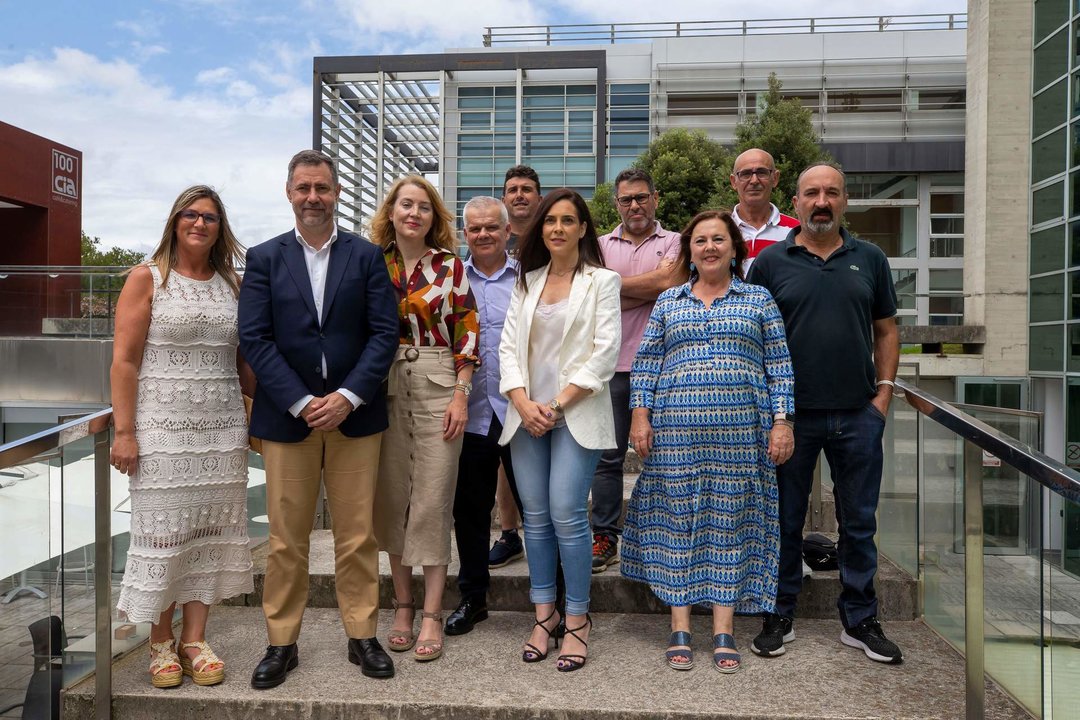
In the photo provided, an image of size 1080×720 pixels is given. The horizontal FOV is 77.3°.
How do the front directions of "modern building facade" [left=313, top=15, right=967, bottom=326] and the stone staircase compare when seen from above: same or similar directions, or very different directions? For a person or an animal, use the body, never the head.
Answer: same or similar directions

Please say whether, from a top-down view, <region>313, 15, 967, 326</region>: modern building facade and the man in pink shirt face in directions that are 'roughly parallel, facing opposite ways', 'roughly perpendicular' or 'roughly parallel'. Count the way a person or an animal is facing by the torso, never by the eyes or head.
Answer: roughly parallel

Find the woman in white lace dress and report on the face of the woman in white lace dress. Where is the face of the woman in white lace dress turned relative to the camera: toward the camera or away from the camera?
toward the camera

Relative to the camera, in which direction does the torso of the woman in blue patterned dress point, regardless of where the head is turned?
toward the camera

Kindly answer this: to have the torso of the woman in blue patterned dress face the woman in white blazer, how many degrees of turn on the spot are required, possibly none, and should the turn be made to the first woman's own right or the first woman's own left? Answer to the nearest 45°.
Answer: approximately 90° to the first woman's own right

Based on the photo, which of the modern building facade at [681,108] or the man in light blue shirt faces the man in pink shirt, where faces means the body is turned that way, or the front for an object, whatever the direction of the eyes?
the modern building facade

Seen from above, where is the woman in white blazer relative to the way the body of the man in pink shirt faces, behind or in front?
in front

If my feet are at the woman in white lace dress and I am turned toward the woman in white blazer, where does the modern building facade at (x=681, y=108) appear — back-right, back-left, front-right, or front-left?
front-left

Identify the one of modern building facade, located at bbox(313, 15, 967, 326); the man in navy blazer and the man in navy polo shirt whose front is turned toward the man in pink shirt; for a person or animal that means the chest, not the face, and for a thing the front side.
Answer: the modern building facade

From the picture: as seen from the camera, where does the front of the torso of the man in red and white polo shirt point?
toward the camera

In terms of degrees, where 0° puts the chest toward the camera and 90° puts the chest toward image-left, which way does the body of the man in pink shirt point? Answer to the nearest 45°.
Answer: approximately 0°

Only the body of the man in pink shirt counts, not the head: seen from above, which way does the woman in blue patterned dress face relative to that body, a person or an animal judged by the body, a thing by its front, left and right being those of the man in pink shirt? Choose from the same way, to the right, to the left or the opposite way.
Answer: the same way

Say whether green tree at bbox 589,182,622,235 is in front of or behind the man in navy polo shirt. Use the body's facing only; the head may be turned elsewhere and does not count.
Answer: behind

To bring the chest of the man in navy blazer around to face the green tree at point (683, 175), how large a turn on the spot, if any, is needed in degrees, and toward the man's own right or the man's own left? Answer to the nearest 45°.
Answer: approximately 135° to the man's own left

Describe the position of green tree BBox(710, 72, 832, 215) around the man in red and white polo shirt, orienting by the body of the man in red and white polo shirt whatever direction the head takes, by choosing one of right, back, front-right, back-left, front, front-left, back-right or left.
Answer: back

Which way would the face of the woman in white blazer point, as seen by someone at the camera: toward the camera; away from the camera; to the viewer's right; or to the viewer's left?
toward the camera

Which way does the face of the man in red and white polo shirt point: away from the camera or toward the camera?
toward the camera

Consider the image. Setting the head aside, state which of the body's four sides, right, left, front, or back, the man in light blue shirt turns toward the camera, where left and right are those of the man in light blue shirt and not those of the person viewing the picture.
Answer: front

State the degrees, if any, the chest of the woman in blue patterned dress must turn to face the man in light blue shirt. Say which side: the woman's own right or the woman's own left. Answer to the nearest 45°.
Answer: approximately 90° to the woman's own right

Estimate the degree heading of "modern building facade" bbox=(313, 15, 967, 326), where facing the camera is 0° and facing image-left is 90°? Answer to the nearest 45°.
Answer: approximately 0°
